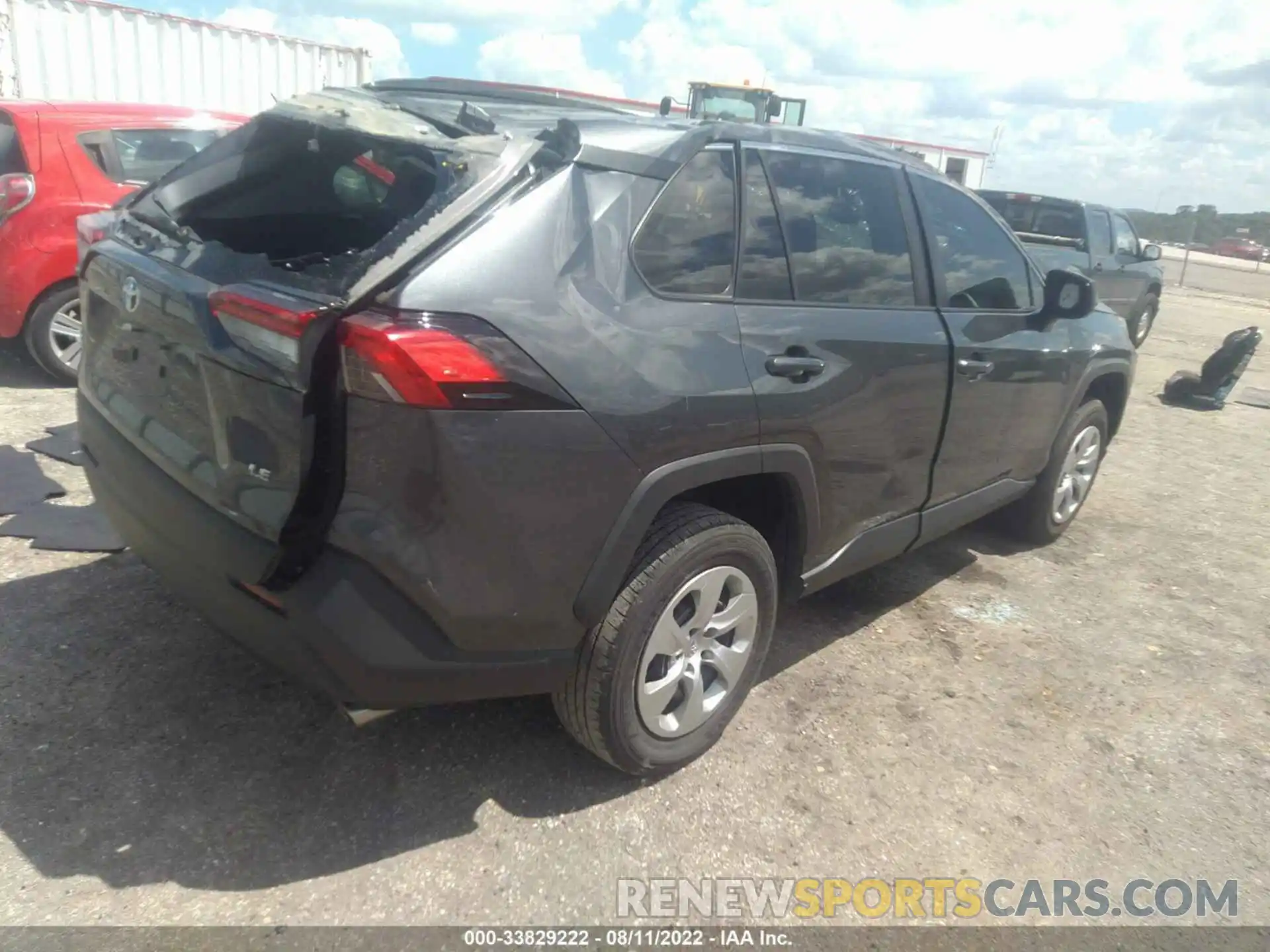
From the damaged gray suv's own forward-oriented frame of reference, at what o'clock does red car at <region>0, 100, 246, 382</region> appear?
The red car is roughly at 9 o'clock from the damaged gray suv.

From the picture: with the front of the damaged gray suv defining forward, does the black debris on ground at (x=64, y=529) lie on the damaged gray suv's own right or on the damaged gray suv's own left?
on the damaged gray suv's own left

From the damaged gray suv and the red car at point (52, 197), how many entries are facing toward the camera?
0

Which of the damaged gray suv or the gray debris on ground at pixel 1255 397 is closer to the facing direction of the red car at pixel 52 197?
the gray debris on ground

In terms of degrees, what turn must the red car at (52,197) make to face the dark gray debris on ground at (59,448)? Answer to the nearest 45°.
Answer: approximately 135° to its right

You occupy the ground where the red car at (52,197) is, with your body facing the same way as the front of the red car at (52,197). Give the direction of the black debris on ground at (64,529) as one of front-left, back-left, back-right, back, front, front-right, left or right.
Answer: back-right

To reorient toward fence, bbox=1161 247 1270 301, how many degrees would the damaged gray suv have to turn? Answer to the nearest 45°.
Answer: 0° — it already faces it

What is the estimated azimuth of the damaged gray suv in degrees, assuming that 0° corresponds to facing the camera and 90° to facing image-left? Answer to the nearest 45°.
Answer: approximately 225°

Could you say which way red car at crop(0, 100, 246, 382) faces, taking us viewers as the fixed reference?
facing away from the viewer and to the right of the viewer

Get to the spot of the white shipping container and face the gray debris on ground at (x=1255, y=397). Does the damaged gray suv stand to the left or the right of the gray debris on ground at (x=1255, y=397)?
right

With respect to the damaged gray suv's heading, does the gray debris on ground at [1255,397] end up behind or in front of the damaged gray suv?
in front

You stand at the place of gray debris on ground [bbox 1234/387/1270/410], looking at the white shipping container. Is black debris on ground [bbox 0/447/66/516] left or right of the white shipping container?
left

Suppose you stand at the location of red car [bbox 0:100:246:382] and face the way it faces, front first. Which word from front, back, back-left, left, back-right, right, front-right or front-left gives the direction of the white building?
front

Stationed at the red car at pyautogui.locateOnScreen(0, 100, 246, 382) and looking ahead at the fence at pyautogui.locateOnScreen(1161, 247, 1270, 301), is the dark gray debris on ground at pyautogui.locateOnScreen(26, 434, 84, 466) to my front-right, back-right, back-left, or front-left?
back-right

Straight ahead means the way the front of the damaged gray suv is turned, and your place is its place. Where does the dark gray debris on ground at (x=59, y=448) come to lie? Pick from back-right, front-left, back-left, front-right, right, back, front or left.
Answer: left

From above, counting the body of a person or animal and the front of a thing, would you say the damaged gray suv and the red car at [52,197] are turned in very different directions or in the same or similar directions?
same or similar directions

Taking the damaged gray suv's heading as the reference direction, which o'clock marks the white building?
The white building is roughly at 11 o'clock from the damaged gray suv.
